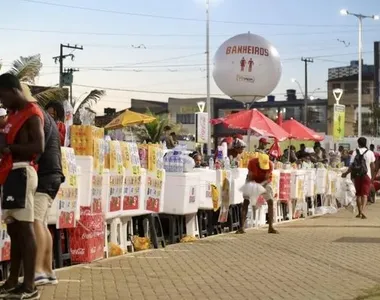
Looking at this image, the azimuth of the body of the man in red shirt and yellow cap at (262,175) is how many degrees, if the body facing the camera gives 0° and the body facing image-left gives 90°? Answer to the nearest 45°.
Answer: approximately 0°

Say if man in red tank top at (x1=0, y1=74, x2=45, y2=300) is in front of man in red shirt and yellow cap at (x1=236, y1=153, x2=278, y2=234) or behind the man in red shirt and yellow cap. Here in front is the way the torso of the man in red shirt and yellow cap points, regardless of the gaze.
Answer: in front

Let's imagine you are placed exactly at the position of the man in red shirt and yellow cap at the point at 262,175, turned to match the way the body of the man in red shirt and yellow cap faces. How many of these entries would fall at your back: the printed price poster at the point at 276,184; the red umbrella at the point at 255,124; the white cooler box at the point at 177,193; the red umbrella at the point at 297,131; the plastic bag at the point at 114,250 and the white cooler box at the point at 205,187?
3

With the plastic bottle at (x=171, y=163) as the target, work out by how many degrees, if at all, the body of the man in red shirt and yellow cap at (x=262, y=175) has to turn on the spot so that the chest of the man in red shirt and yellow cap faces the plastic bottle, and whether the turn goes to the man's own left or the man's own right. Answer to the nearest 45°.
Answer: approximately 45° to the man's own right

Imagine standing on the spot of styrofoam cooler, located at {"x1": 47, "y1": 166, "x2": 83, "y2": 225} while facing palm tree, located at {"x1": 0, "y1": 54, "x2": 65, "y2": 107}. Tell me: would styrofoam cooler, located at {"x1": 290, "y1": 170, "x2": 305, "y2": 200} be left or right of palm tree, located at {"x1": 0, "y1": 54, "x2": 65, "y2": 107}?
right

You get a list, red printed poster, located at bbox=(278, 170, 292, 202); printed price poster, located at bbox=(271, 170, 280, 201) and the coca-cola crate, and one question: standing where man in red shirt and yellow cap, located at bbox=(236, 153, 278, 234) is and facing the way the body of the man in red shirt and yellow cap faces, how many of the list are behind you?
2

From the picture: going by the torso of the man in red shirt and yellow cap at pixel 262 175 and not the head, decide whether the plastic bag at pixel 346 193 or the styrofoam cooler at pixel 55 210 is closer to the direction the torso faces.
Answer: the styrofoam cooler

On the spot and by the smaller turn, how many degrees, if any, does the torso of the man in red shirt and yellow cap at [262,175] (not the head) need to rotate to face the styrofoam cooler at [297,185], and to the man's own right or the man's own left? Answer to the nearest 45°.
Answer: approximately 180°
